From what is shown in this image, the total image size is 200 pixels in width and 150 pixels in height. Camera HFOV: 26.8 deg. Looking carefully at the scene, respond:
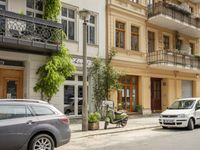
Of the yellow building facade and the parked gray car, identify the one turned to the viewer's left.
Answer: the parked gray car

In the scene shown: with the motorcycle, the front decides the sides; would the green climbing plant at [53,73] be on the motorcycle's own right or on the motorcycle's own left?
on the motorcycle's own right

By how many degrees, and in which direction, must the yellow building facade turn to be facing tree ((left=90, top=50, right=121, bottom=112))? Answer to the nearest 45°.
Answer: approximately 90° to its right

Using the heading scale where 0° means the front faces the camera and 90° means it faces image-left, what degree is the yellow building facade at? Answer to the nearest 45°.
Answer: approximately 315°

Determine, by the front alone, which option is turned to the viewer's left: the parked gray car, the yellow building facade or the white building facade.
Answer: the parked gray car

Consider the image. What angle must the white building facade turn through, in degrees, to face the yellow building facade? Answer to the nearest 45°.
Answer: approximately 90° to its left

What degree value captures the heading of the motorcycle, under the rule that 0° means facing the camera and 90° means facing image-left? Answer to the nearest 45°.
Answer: approximately 45°

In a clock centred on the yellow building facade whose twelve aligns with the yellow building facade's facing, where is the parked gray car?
The parked gray car is roughly at 2 o'clock from the yellow building facade.

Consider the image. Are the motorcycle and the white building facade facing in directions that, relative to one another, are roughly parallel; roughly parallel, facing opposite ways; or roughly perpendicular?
roughly perpendicular

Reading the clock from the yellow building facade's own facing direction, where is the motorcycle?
The motorcycle is roughly at 2 o'clock from the yellow building facade.

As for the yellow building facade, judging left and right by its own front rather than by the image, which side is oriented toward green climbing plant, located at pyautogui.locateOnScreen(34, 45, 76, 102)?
right
